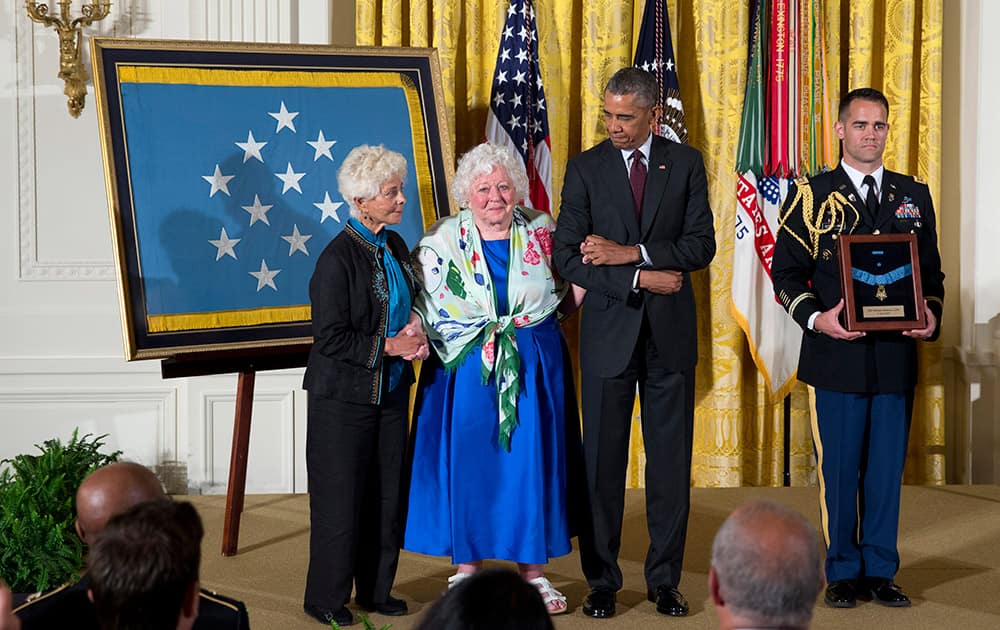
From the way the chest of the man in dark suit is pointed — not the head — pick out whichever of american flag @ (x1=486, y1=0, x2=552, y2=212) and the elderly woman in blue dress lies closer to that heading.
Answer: the elderly woman in blue dress

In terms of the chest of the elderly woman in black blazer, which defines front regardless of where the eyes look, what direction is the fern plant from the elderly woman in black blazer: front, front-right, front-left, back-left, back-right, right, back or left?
back-right

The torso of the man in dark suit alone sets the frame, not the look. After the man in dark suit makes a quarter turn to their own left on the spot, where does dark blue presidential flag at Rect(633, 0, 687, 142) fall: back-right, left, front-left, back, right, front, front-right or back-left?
left

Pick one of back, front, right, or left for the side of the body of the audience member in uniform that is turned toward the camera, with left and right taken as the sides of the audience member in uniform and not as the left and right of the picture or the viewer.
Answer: back

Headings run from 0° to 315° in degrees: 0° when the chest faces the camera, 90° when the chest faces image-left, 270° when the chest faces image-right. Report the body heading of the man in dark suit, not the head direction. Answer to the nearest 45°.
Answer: approximately 0°

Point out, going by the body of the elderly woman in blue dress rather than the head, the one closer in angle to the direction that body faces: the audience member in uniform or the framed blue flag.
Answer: the audience member in uniform

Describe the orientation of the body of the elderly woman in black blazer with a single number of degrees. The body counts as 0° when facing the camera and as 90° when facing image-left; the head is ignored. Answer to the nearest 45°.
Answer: approximately 315°

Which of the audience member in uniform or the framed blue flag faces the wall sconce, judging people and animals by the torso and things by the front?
the audience member in uniform

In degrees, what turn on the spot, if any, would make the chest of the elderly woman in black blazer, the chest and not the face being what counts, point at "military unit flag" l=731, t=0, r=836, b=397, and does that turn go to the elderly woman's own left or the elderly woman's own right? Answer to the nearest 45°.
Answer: approximately 90° to the elderly woman's own left

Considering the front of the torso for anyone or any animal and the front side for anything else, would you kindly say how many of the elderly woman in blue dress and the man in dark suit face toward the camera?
2

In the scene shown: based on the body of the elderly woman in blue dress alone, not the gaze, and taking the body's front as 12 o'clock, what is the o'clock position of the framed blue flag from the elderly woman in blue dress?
The framed blue flag is roughly at 4 o'clock from the elderly woman in blue dress.

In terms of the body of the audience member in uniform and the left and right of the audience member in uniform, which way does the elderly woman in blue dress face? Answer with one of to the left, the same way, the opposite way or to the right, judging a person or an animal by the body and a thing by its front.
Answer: the opposite way

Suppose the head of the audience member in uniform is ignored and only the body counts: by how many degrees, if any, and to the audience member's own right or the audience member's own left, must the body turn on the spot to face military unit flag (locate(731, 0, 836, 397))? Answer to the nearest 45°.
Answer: approximately 45° to the audience member's own right
